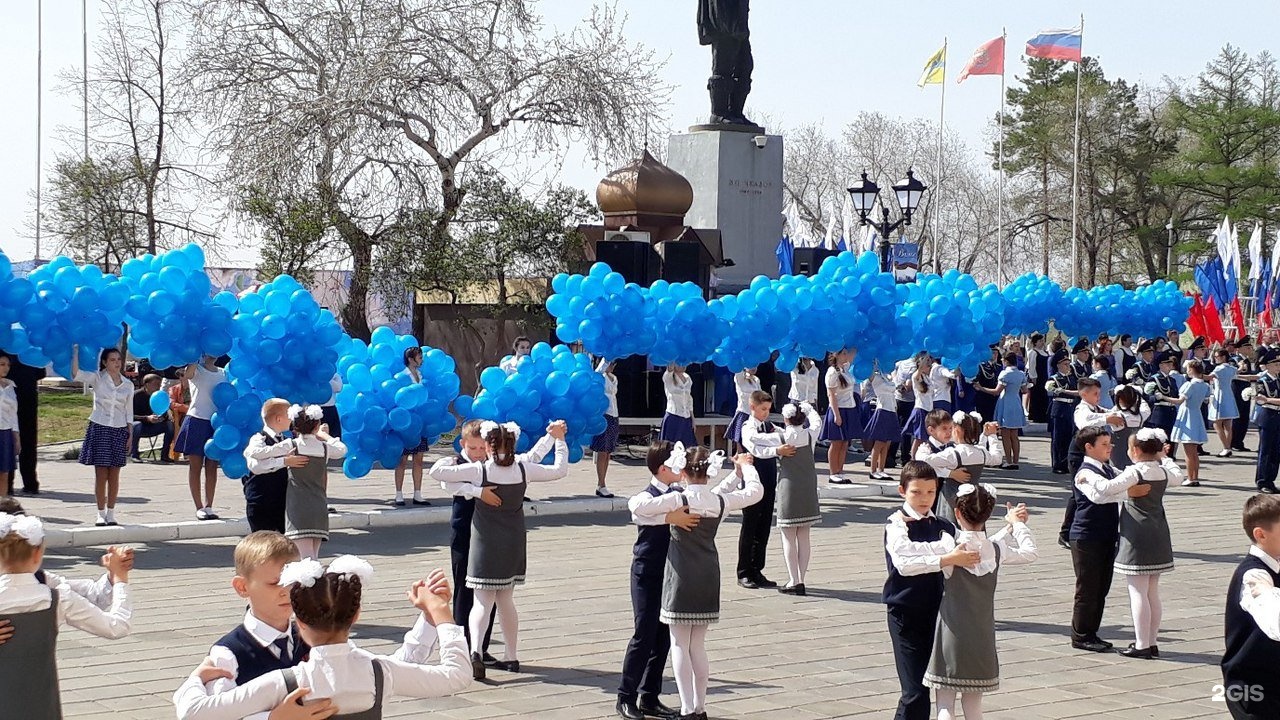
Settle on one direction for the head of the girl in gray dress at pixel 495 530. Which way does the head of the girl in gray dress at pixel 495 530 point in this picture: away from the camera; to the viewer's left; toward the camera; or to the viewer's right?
away from the camera

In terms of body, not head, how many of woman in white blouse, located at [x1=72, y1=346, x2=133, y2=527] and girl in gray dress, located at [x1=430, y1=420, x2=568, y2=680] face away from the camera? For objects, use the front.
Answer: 1

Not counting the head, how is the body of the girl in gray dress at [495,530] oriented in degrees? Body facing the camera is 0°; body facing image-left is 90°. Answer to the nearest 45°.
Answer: approximately 180°

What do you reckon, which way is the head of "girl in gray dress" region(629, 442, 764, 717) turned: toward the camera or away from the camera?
away from the camera

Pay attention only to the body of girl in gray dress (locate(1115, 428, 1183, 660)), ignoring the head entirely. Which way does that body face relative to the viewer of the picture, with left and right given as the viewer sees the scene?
facing away from the viewer and to the left of the viewer

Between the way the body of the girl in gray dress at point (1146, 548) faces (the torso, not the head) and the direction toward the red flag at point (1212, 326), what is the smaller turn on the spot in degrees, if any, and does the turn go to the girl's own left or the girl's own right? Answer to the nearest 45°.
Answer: approximately 45° to the girl's own right

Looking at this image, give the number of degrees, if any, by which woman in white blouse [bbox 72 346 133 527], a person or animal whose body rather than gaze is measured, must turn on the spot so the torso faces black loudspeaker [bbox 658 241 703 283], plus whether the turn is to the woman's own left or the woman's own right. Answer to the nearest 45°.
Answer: approximately 135° to the woman's own left

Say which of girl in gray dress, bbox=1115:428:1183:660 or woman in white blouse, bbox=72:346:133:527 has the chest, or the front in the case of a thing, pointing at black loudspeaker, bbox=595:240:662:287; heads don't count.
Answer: the girl in gray dress

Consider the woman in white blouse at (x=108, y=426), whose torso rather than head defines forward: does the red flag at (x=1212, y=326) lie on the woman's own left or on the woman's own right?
on the woman's own left

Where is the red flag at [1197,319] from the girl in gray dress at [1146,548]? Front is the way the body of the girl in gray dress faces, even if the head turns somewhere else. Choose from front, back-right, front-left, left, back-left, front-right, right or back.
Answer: front-right
